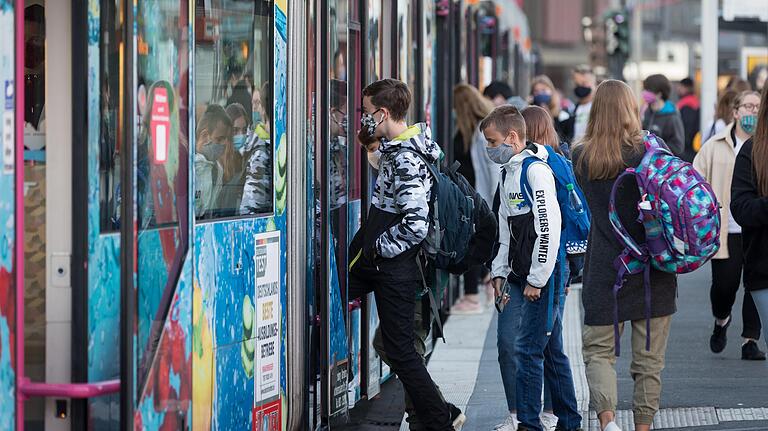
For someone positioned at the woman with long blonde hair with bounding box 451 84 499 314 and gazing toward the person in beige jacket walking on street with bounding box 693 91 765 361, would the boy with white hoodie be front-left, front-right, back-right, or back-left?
front-right

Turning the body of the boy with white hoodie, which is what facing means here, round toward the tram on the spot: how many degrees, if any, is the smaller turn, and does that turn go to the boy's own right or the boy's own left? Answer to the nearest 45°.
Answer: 0° — they already face it

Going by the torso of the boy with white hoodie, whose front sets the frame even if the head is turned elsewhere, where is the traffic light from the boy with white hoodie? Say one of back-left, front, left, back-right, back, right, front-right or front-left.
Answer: back-right

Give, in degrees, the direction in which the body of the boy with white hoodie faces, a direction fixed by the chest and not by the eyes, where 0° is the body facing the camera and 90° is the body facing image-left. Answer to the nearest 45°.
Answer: approximately 45°

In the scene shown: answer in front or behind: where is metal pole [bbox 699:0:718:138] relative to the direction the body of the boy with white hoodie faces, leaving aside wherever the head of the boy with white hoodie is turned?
behind

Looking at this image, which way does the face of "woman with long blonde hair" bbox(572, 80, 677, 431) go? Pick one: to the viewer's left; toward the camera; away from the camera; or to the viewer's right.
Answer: away from the camera

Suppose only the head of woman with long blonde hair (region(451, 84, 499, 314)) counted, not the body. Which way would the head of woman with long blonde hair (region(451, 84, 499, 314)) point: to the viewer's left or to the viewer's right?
to the viewer's left

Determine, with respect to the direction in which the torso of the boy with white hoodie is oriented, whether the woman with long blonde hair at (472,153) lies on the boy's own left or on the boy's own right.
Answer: on the boy's own right

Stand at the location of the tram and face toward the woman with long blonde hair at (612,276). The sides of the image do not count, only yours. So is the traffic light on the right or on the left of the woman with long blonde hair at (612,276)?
left

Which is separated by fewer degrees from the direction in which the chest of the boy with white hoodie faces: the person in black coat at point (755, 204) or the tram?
the tram
